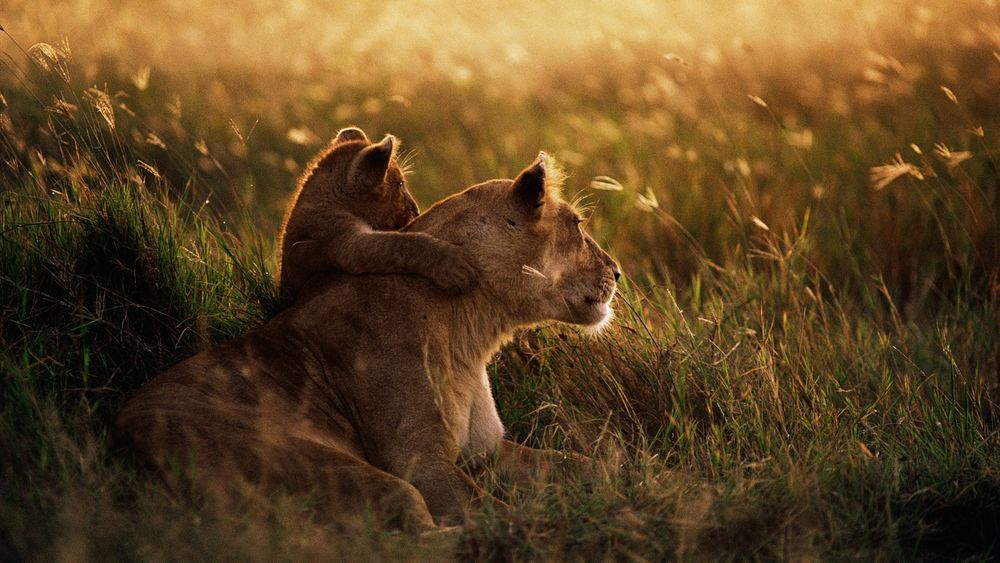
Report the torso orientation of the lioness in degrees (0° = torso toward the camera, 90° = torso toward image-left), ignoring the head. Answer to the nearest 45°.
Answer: approximately 270°

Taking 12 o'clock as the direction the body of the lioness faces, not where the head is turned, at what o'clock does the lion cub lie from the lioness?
The lion cub is roughly at 9 o'clock from the lioness.
